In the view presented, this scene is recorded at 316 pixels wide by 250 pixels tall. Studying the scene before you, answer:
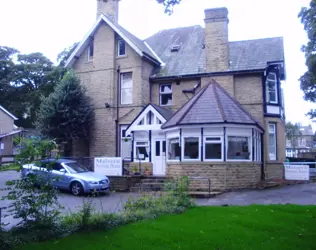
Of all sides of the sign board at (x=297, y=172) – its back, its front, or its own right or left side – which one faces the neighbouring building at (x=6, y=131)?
right

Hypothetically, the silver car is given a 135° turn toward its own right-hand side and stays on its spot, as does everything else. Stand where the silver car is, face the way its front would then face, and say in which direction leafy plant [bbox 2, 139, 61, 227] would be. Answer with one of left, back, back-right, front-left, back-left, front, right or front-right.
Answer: left

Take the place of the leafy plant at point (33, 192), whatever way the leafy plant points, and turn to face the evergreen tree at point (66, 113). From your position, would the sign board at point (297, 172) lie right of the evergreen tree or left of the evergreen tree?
right

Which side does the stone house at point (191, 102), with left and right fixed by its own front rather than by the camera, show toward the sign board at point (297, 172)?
left

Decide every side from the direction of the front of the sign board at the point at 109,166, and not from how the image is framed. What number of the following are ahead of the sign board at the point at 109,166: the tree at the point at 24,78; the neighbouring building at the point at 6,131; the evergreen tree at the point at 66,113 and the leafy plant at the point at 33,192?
1

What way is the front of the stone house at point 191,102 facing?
toward the camera

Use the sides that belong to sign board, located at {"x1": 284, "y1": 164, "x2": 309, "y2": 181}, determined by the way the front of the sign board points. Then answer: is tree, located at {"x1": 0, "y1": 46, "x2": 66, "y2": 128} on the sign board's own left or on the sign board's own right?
on the sign board's own right

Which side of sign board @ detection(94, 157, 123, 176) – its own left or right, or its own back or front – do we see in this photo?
front

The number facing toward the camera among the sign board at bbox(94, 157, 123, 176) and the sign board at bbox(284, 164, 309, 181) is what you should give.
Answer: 2

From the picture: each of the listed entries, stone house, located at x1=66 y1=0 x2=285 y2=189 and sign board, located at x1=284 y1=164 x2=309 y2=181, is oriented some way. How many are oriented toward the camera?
2

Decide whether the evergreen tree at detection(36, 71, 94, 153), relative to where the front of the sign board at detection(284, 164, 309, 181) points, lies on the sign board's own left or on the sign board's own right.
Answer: on the sign board's own right

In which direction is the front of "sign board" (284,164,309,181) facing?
toward the camera
